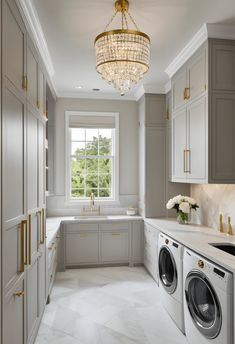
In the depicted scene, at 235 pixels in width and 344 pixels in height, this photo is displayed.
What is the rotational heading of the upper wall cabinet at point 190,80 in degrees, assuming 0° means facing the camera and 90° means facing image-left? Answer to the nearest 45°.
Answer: approximately 45°

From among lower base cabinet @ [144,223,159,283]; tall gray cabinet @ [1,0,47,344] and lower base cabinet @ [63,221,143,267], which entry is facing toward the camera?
lower base cabinet @ [63,221,143,267]

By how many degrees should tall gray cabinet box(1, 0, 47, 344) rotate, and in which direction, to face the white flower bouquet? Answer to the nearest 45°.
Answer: approximately 45° to its left

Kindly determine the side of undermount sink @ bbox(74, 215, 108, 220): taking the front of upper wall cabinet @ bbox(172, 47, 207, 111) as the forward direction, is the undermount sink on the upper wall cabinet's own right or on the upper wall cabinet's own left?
on the upper wall cabinet's own right

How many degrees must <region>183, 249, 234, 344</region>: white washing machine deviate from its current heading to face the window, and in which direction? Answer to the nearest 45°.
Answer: approximately 90° to its right

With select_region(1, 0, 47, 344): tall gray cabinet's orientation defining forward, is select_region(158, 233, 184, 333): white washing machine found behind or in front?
in front

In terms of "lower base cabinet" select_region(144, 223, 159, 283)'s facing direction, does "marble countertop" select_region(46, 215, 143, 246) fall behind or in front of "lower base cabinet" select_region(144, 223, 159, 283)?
in front

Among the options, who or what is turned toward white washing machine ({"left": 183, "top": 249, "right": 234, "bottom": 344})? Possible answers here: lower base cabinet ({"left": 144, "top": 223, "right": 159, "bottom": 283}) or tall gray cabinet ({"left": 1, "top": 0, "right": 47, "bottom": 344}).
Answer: the tall gray cabinet

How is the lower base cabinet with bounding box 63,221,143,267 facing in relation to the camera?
toward the camera

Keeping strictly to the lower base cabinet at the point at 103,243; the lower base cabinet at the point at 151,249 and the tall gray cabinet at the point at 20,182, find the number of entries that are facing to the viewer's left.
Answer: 1

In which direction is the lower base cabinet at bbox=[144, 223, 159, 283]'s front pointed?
to the viewer's left

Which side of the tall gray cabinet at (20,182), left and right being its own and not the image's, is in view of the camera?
right
